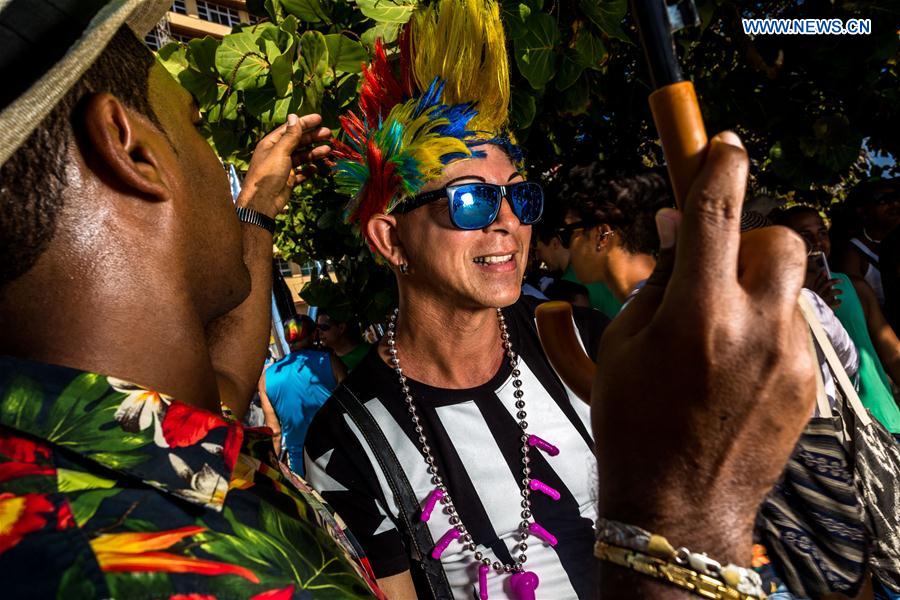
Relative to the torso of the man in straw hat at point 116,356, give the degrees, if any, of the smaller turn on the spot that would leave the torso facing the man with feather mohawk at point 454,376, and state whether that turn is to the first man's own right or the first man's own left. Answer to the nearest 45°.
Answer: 0° — they already face them

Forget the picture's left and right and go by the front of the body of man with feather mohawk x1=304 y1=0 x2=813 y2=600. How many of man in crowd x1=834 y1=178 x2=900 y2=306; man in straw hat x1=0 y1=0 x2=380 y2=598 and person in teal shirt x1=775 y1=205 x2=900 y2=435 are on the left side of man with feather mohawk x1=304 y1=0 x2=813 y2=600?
2

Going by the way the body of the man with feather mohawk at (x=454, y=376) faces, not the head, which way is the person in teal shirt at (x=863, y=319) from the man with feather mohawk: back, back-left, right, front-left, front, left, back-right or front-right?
left

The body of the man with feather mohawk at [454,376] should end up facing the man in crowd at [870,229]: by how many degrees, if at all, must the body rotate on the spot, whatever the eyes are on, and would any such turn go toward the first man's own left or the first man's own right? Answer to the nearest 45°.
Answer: approximately 90° to the first man's own left

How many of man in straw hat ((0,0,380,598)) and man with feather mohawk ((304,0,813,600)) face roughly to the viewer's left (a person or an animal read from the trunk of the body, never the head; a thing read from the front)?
0

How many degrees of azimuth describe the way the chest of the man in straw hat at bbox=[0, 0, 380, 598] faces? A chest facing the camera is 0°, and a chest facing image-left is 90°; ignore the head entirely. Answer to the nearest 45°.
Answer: approximately 225°

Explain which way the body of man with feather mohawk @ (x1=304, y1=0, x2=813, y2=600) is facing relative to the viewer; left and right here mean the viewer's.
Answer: facing the viewer and to the right of the viewer

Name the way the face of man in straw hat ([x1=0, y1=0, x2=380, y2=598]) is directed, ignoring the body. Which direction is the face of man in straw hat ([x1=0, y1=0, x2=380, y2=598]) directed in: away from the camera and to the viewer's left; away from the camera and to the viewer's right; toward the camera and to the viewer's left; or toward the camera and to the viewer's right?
away from the camera and to the viewer's right

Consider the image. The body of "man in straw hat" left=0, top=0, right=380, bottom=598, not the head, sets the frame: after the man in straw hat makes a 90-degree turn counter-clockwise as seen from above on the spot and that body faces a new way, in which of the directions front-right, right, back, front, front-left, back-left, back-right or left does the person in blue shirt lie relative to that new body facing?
front-right

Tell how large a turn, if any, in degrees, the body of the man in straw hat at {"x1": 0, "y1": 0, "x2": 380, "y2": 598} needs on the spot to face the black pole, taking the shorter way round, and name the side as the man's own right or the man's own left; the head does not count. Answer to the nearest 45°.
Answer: approximately 90° to the man's own right
